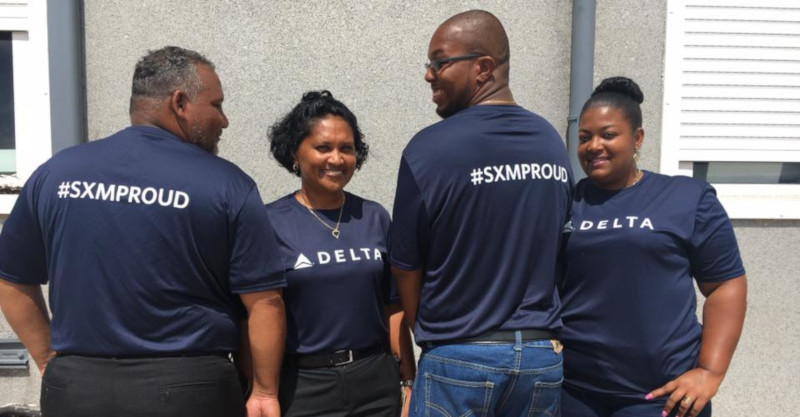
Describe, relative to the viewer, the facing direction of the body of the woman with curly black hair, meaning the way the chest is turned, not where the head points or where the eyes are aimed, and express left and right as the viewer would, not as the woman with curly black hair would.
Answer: facing the viewer

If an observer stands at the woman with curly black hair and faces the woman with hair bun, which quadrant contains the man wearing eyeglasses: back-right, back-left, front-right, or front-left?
front-right

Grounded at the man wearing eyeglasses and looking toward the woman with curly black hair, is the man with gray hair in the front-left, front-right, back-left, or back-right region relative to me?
front-left

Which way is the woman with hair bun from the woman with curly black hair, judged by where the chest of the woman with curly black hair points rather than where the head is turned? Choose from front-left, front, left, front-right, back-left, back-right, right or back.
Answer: left

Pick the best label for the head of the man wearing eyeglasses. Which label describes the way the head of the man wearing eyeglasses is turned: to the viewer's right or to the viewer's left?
to the viewer's left

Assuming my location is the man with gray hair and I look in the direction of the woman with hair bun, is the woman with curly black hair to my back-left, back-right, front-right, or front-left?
front-left

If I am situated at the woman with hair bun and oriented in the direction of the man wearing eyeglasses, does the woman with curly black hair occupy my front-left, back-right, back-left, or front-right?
front-right

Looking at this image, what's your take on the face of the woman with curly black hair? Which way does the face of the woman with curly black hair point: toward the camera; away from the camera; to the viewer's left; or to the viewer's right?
toward the camera
